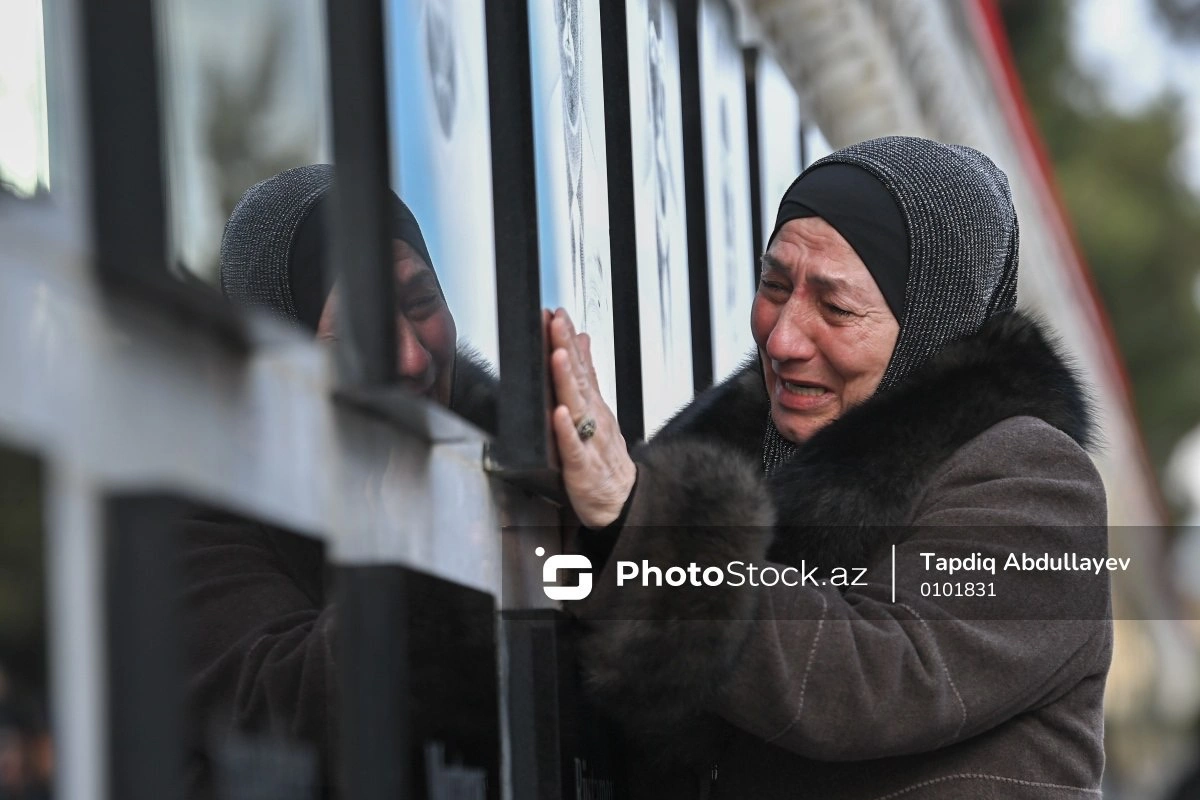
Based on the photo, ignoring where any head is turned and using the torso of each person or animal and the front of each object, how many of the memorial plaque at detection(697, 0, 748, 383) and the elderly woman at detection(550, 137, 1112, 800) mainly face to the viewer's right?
1

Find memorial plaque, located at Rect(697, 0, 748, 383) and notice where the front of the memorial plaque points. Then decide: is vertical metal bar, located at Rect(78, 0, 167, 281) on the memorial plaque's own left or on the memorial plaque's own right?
on the memorial plaque's own right

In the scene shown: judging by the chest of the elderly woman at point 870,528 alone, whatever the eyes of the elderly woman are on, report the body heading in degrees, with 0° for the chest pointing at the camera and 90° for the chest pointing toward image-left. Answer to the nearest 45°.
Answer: approximately 45°

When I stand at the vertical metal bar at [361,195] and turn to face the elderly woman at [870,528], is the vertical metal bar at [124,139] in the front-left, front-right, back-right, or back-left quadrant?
back-right

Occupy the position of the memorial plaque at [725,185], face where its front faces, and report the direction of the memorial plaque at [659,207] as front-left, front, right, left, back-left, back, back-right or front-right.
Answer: right

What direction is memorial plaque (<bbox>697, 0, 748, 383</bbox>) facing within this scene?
to the viewer's right

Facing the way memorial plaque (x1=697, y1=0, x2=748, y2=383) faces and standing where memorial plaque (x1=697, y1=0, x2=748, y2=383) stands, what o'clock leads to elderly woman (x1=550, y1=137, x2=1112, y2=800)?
The elderly woman is roughly at 3 o'clock from the memorial plaque.
